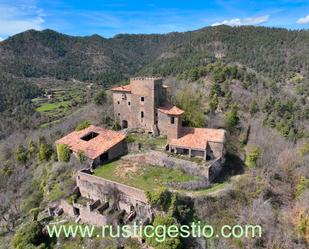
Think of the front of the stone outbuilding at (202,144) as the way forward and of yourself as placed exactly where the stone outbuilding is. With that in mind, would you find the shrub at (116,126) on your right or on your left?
on your right

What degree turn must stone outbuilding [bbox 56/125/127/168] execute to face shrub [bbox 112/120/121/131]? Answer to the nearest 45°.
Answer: approximately 90° to its left

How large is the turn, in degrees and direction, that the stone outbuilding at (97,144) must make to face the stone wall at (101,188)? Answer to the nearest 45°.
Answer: approximately 45° to its right

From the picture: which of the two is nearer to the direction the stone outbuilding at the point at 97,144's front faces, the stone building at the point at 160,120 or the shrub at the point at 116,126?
the stone building

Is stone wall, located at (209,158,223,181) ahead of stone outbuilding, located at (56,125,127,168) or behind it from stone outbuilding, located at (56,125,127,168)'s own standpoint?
ahead

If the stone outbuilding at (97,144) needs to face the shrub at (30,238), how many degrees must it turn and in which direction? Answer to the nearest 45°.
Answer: approximately 90° to its right

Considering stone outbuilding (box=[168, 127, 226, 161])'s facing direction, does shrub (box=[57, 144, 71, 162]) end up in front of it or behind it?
in front

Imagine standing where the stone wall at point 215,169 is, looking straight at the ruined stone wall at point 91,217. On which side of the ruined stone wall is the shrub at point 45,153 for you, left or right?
right

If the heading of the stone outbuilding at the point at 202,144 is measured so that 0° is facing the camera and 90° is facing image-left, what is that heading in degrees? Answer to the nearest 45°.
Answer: approximately 45°
